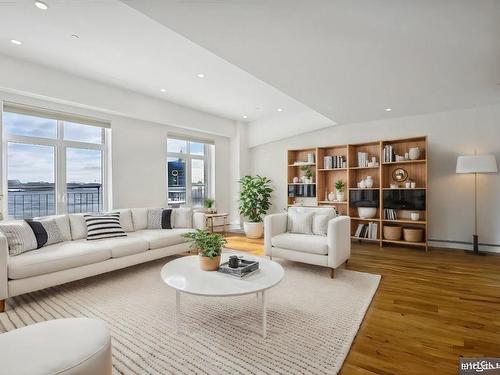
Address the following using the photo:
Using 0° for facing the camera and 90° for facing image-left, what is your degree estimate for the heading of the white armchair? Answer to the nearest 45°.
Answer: approximately 45°

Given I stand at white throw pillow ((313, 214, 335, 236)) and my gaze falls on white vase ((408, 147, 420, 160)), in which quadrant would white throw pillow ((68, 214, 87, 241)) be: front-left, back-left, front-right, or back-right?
back-left

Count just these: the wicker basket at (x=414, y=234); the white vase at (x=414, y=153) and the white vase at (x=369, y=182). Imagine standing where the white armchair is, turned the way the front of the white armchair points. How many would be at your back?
3

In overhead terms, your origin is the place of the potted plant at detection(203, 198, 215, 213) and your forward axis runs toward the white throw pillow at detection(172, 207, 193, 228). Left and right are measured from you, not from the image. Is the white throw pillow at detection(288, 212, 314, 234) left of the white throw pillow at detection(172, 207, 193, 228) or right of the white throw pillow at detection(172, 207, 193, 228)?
left

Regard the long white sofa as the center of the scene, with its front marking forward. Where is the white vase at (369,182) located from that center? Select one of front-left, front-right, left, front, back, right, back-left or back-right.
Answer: front-left

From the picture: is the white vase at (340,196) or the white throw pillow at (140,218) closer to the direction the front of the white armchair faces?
the white throw pillow

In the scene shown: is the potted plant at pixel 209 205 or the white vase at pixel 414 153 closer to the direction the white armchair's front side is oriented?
the potted plant

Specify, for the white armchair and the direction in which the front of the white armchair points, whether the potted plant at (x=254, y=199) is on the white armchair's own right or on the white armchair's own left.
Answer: on the white armchair's own right

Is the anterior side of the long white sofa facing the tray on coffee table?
yes

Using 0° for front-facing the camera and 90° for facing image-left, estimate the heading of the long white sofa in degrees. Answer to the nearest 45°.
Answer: approximately 315°

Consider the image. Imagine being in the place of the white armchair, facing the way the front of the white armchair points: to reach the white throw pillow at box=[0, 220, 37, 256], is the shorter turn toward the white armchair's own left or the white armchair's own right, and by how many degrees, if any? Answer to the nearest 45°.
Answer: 0° — it already faces it
